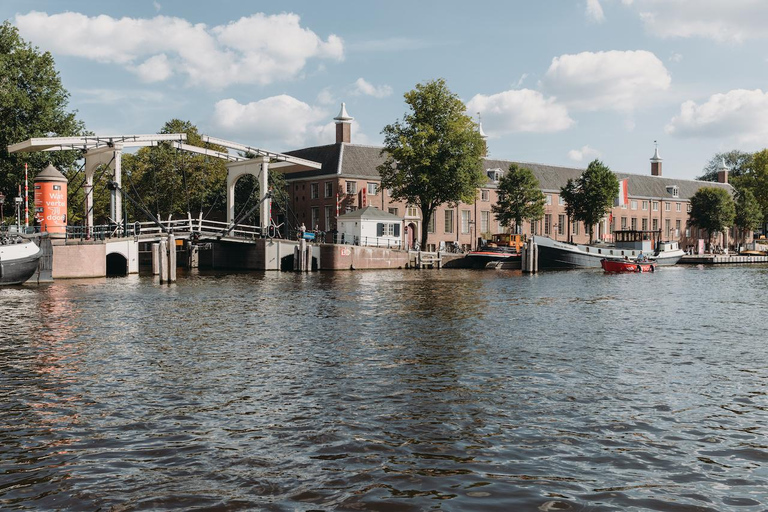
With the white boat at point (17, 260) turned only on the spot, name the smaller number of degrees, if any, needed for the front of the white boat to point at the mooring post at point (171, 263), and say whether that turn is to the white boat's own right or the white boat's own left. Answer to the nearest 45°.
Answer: approximately 45° to the white boat's own left

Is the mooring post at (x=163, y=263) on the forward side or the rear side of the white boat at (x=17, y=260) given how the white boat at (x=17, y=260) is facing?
on the forward side

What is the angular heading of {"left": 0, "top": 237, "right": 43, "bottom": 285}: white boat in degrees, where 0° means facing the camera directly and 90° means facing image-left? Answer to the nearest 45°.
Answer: approximately 270°
